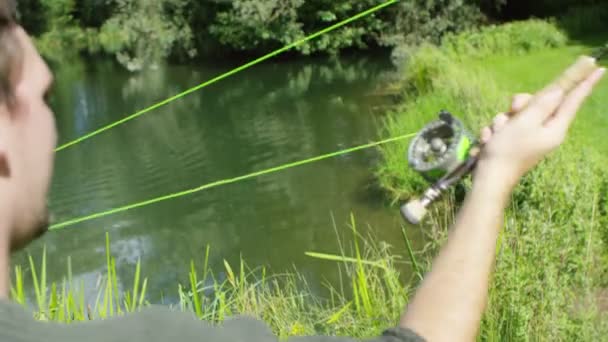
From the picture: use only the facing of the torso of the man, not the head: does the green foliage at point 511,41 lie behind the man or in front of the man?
in front

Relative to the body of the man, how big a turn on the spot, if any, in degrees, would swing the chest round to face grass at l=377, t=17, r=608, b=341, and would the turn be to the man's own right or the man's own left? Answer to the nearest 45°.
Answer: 0° — they already face it

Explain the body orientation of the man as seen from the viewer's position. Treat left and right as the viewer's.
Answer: facing away from the viewer and to the right of the viewer
